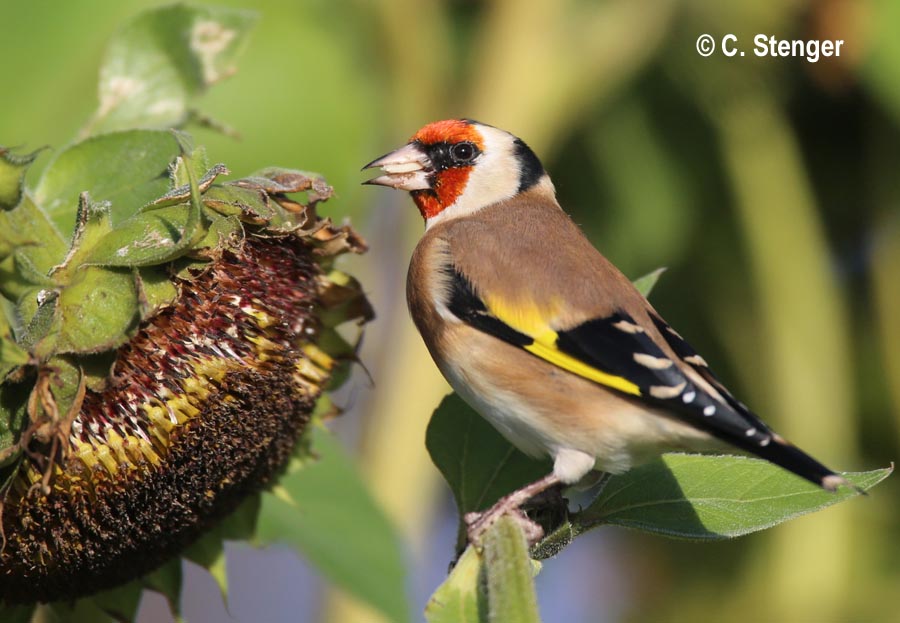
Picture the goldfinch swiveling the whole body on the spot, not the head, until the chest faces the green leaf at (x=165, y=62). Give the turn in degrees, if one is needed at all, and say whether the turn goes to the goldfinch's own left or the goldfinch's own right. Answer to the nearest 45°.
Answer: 0° — it already faces it

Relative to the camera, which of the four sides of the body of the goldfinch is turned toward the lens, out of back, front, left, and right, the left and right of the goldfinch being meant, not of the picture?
left

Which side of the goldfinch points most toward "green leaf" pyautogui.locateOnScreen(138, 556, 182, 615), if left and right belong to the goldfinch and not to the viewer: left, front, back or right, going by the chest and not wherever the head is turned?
front

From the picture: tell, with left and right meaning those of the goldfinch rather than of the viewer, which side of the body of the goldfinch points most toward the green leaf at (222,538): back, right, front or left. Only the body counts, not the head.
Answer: front
